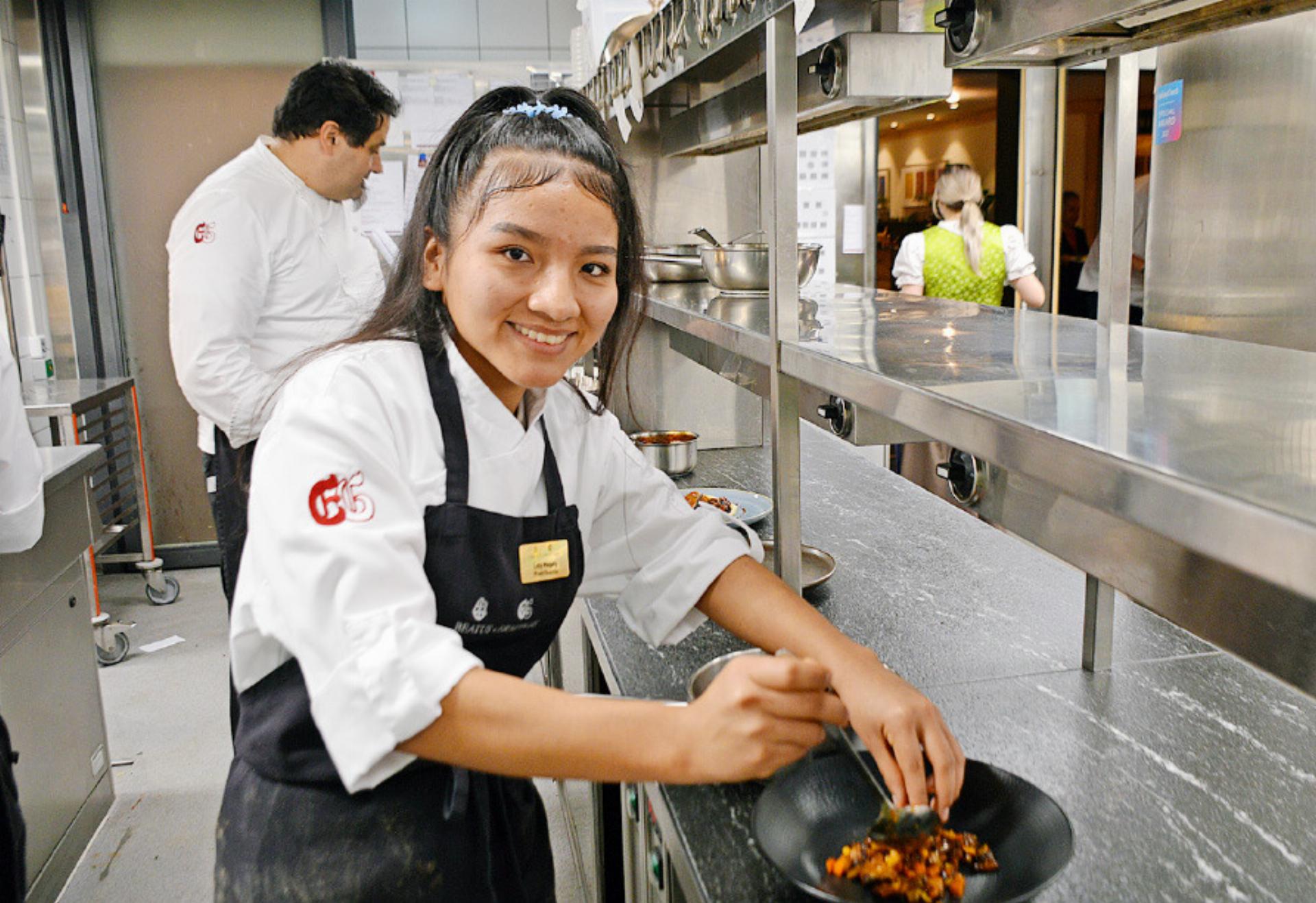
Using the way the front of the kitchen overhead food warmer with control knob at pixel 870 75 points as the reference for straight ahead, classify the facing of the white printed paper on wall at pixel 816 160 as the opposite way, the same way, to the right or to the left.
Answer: to the left

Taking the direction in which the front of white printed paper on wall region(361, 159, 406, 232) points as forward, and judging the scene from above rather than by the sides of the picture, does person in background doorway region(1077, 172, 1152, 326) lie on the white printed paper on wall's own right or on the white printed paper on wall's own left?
on the white printed paper on wall's own left

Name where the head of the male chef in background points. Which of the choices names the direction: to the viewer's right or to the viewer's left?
to the viewer's right

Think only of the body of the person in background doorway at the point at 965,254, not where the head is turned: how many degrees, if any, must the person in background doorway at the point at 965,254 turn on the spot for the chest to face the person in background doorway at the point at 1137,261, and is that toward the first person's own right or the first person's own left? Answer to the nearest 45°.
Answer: approximately 90° to the first person's own right

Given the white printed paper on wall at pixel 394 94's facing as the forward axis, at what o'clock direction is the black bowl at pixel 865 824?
The black bowl is roughly at 12 o'clock from the white printed paper on wall.

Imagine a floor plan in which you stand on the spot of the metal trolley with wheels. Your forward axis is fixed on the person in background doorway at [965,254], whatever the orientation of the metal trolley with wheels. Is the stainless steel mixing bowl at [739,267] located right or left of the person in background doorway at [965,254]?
right

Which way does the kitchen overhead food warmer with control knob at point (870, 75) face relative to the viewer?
to the viewer's left

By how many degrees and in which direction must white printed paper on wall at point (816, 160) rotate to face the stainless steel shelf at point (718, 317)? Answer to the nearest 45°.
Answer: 0° — it already faces it

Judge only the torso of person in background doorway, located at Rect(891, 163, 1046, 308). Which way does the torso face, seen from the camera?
away from the camera

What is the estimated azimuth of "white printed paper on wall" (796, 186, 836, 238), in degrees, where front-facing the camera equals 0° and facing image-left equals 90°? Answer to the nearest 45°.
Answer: approximately 0°

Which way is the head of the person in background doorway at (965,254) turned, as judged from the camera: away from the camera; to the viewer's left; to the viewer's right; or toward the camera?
away from the camera

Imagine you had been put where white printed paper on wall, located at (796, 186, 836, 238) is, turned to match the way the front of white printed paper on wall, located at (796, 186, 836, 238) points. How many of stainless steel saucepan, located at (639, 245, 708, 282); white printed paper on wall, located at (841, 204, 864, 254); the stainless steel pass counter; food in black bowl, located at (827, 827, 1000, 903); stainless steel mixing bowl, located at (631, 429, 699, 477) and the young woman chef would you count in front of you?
5

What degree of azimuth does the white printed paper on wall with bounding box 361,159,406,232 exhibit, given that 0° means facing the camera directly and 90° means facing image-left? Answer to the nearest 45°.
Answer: approximately 0°
